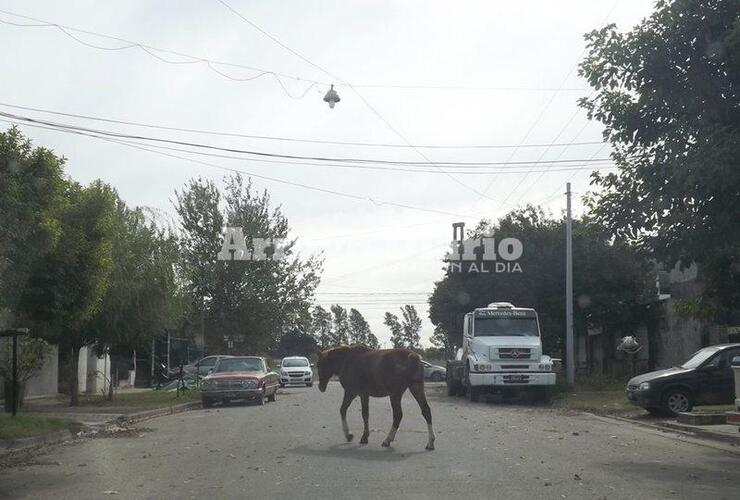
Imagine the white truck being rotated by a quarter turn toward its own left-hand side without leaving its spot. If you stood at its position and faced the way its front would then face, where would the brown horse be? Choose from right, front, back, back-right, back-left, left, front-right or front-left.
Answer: right

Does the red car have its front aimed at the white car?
no

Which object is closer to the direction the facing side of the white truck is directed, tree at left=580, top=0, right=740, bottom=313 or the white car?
the tree

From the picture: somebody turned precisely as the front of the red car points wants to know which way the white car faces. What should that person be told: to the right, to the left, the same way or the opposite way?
the same way

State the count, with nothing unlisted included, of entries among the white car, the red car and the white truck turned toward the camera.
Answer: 3

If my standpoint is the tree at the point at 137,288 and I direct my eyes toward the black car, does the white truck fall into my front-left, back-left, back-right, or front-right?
front-left

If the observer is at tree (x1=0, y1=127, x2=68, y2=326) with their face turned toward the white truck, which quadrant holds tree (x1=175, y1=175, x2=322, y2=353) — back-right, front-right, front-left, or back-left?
front-left

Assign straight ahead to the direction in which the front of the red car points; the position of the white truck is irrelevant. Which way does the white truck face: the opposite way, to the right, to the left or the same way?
the same way

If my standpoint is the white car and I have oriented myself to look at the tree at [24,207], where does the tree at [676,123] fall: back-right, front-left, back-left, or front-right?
front-left

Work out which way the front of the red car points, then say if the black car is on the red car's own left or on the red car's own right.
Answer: on the red car's own left

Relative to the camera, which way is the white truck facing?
toward the camera

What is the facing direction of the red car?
toward the camera

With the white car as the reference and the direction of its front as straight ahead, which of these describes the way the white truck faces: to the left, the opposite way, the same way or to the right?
the same way

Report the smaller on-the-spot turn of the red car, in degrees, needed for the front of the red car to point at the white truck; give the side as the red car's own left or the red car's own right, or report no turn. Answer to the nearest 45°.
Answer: approximately 90° to the red car's own left
